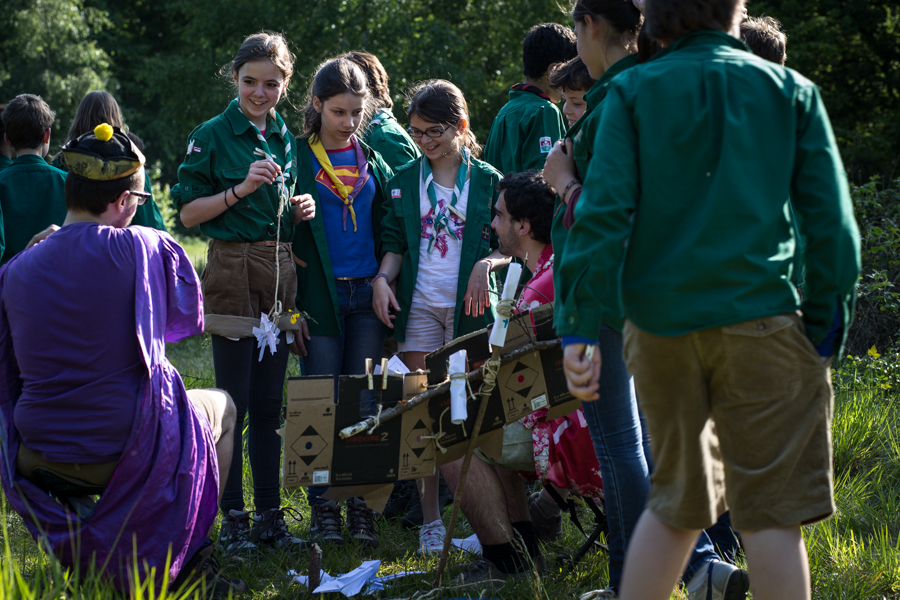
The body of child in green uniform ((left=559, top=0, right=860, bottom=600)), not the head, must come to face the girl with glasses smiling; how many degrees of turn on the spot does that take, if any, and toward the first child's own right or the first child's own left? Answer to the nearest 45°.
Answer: approximately 45° to the first child's own left

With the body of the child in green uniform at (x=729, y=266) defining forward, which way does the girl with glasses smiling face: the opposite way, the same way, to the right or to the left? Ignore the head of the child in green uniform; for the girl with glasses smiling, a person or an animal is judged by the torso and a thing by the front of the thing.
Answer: the opposite way

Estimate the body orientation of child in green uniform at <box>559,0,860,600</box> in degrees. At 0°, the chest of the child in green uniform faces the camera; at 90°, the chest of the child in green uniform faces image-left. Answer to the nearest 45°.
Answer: approximately 180°

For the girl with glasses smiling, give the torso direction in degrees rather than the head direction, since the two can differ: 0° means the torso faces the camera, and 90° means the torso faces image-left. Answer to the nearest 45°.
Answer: approximately 0°

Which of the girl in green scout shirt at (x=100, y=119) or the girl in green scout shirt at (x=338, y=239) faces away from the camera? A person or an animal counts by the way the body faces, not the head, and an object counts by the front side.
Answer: the girl in green scout shirt at (x=100, y=119)

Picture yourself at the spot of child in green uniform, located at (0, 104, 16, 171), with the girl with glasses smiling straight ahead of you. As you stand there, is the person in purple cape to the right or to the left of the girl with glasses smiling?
right

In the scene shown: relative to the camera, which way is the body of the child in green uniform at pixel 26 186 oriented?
away from the camera

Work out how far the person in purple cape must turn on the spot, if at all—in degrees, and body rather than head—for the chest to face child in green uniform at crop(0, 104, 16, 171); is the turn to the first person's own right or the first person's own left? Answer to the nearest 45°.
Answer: approximately 45° to the first person's own left
